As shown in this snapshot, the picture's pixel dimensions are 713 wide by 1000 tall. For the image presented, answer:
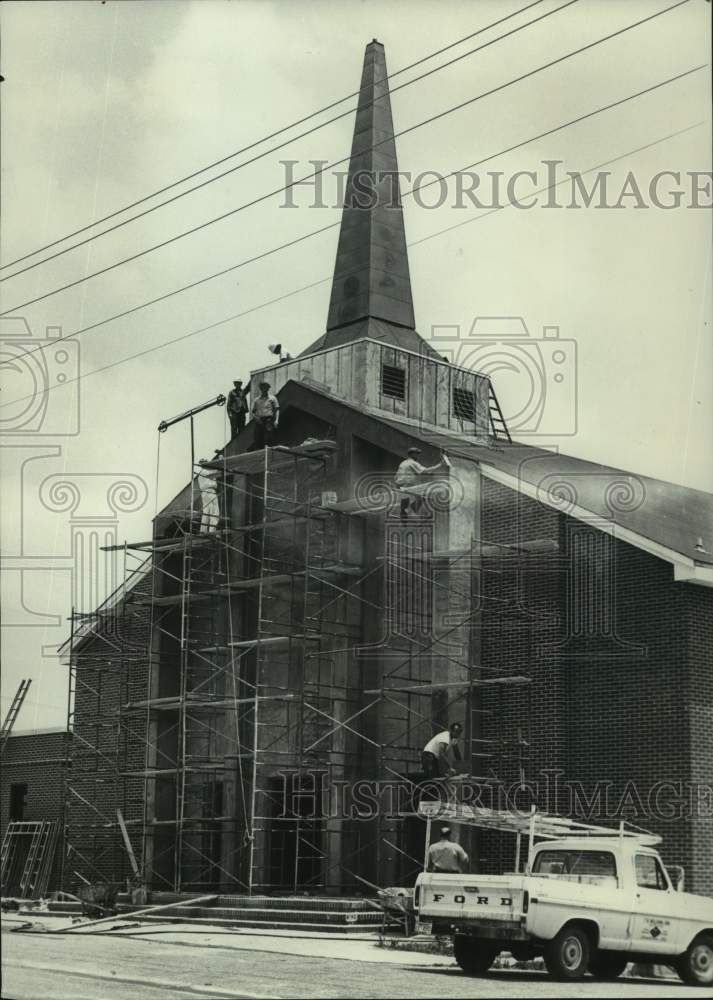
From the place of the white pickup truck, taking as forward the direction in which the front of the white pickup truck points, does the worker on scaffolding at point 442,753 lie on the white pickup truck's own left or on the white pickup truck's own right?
on the white pickup truck's own left

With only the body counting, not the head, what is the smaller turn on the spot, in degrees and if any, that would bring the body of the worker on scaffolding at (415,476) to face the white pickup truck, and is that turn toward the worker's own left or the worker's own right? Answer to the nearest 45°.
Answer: approximately 135° to the worker's own right

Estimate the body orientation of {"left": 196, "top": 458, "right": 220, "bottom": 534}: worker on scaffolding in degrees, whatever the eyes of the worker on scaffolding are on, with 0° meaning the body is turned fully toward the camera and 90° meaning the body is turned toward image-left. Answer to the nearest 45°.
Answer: approximately 225°

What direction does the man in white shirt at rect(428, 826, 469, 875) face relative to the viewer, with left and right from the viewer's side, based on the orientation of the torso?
facing away from the viewer

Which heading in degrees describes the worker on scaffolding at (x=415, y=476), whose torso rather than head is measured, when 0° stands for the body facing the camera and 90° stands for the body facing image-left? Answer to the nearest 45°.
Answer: approximately 225°

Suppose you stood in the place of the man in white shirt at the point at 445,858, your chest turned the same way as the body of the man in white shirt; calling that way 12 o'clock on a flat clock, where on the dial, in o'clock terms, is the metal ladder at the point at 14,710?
The metal ladder is roughly at 11 o'clock from the man in white shirt.

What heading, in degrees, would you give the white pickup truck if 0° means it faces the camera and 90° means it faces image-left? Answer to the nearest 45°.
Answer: approximately 225°
